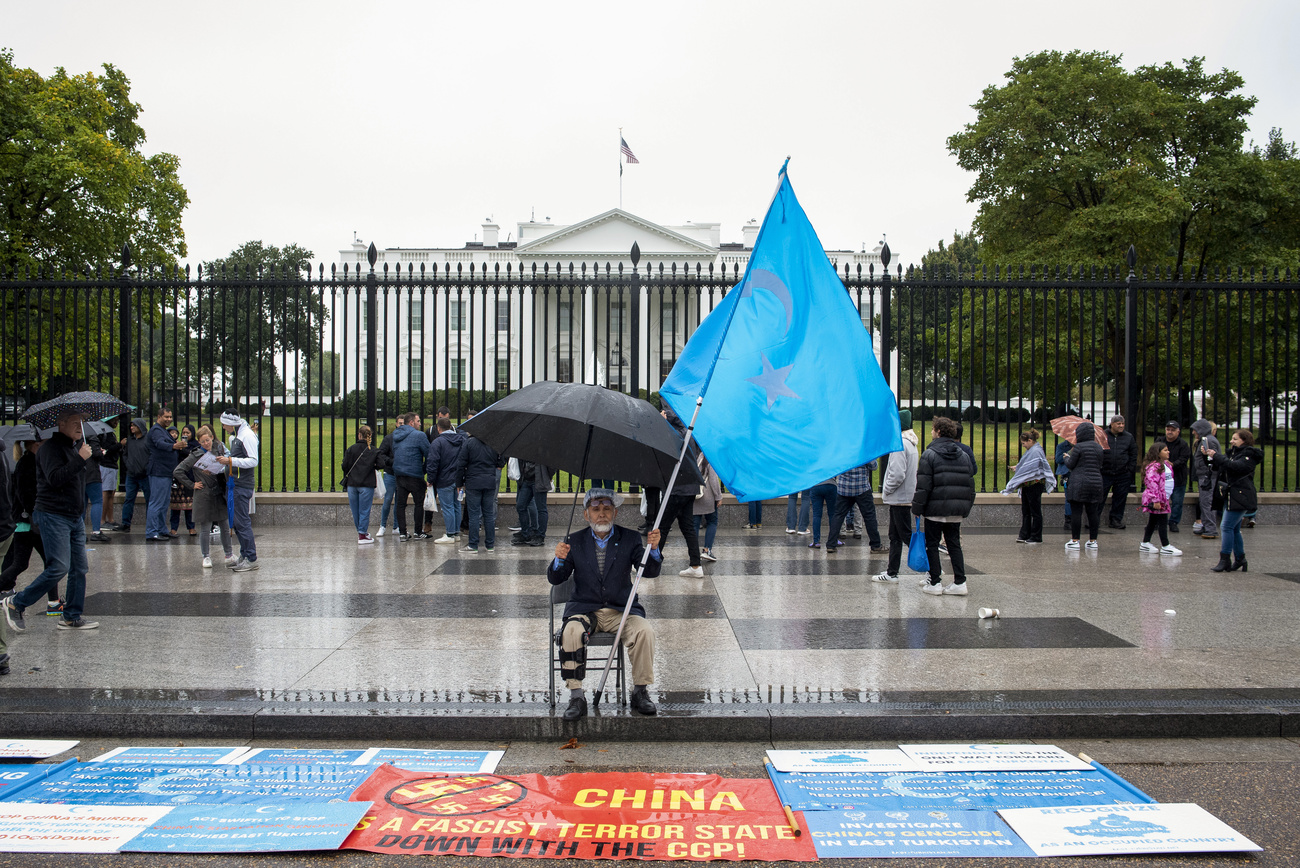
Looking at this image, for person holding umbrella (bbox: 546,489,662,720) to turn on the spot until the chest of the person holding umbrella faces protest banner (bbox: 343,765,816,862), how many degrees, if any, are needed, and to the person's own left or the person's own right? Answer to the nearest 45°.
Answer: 0° — they already face it

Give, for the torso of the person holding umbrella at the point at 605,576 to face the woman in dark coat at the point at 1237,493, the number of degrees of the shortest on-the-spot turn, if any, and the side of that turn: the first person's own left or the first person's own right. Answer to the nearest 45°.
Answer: approximately 135° to the first person's own left
